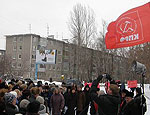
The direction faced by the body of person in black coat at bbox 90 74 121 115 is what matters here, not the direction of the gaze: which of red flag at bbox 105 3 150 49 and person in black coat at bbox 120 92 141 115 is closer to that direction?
the red flag

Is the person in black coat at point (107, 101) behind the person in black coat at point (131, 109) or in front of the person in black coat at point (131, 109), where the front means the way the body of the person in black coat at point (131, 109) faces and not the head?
in front

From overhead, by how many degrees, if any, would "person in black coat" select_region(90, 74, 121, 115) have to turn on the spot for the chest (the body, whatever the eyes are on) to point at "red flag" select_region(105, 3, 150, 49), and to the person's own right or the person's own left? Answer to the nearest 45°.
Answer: approximately 45° to the person's own right

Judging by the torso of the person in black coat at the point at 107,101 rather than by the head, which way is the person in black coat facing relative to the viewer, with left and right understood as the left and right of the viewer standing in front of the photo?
facing away from the viewer and to the left of the viewer
